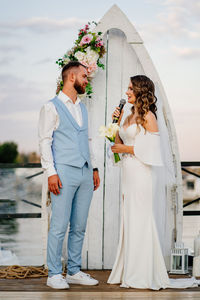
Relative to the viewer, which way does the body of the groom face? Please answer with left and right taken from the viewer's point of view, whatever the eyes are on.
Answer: facing the viewer and to the right of the viewer

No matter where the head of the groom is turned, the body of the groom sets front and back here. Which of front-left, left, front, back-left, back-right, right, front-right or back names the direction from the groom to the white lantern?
left

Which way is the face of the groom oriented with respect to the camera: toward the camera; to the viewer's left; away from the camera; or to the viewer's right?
to the viewer's right

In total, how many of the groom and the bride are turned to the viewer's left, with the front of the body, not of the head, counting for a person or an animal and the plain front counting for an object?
1

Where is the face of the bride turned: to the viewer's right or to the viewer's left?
to the viewer's left

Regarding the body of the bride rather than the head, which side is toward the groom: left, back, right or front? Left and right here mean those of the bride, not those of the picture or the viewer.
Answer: front

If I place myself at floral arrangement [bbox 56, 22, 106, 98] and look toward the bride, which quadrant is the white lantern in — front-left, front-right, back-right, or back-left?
front-left

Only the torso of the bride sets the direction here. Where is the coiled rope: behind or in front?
in front

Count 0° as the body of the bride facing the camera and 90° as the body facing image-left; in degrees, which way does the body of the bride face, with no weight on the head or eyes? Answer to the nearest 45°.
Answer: approximately 90°

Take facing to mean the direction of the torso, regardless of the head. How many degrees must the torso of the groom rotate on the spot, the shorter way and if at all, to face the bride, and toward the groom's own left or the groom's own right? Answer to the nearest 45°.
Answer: approximately 45° to the groom's own left
